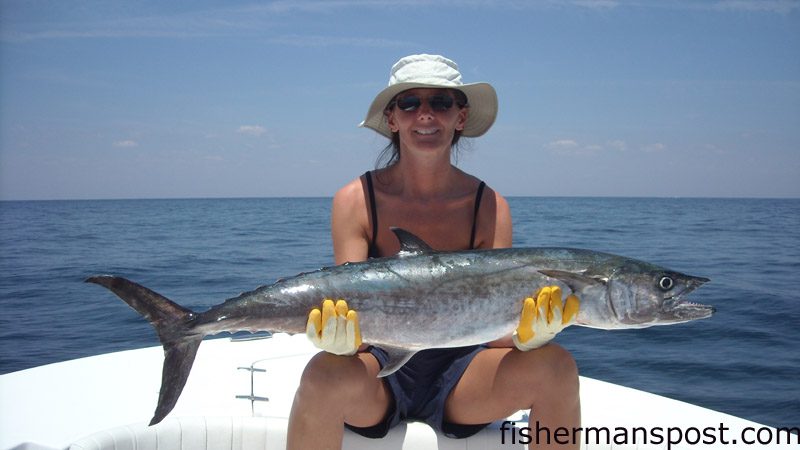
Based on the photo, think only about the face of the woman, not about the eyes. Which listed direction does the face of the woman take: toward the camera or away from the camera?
toward the camera

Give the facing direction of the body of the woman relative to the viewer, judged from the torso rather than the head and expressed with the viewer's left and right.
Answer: facing the viewer
